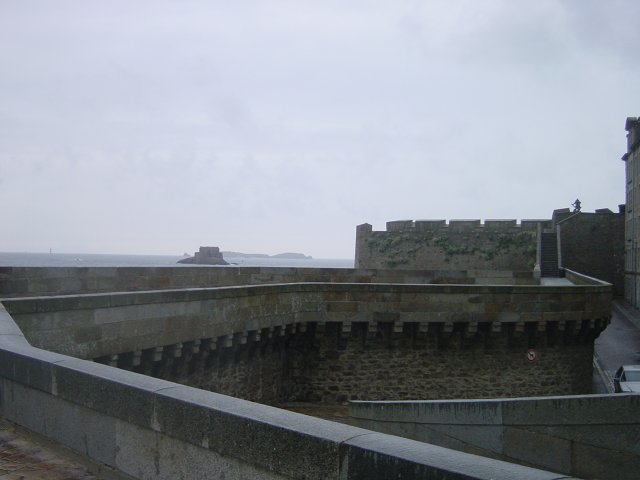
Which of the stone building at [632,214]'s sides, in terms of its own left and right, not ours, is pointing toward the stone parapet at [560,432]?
left

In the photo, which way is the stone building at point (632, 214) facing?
to the viewer's left

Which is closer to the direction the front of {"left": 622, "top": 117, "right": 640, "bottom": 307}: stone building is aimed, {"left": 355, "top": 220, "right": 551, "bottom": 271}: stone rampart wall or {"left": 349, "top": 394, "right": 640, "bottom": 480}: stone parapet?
the stone rampart wall

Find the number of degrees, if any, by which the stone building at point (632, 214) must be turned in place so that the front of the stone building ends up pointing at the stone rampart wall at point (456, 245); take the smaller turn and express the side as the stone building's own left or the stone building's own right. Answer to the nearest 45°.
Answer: approximately 45° to the stone building's own left
